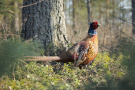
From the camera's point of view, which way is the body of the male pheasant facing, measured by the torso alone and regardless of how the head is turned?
to the viewer's right

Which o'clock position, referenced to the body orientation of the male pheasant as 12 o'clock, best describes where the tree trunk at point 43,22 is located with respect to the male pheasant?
The tree trunk is roughly at 7 o'clock from the male pheasant.
